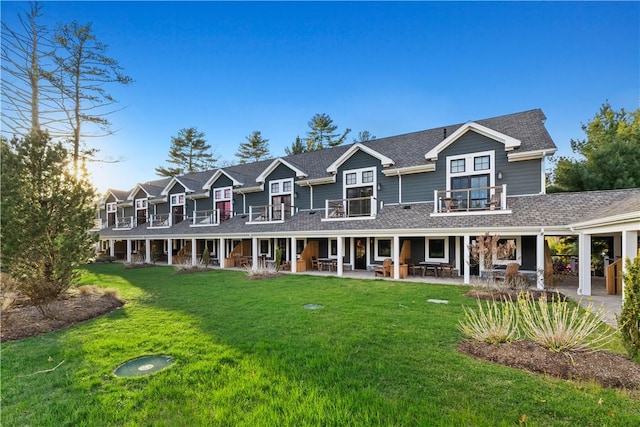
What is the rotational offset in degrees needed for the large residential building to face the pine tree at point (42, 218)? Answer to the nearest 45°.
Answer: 0° — it already faces it

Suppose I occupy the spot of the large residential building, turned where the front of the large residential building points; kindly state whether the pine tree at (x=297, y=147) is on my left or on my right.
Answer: on my right

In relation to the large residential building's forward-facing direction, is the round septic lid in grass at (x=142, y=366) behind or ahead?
ahead

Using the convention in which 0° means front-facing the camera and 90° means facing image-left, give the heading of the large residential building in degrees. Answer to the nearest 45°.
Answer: approximately 45°

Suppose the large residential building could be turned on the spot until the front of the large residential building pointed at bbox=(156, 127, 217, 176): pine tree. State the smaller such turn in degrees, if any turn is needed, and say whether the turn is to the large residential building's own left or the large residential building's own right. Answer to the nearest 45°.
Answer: approximately 90° to the large residential building's own right

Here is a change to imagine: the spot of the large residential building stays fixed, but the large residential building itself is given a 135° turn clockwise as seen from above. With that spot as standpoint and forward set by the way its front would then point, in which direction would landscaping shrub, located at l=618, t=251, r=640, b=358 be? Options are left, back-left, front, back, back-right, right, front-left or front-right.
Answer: back
